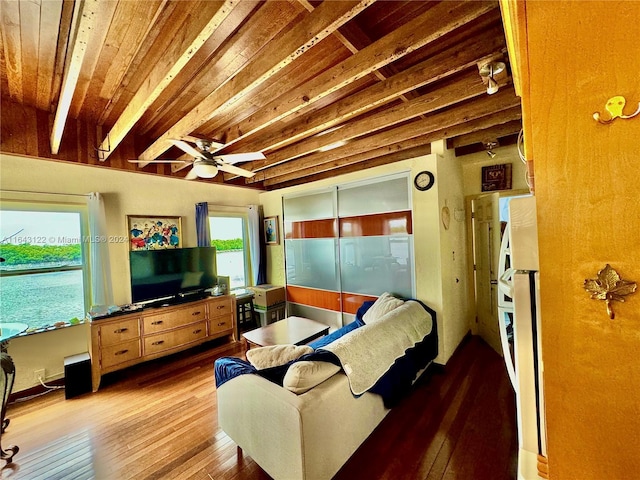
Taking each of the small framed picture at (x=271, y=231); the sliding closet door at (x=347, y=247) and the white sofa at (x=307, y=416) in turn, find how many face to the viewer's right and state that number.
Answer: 0

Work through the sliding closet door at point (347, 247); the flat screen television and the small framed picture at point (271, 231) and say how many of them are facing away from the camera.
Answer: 0

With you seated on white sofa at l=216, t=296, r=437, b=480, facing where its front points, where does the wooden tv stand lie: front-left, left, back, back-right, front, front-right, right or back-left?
front

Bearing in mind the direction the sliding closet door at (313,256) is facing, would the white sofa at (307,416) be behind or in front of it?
in front

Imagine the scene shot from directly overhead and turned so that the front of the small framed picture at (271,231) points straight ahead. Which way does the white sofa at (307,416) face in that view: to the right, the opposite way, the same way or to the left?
to the right

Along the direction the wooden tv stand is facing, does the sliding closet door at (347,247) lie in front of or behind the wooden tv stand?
in front

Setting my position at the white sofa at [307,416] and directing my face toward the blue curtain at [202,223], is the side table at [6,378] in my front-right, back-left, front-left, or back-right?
front-left

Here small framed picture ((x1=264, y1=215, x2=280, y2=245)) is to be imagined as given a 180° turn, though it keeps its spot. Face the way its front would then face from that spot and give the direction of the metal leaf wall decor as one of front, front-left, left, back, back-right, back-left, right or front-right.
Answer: back-right

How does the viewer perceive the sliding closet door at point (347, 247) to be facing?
facing the viewer and to the left of the viewer

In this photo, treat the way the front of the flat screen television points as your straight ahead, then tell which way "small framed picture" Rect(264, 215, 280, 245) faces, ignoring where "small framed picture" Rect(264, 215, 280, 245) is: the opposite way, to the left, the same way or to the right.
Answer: to the right

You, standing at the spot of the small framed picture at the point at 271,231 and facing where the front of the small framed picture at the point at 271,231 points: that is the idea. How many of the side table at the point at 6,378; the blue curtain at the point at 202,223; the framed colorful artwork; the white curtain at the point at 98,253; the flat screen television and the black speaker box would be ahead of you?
6

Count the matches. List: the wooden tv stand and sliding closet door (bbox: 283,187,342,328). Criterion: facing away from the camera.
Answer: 0

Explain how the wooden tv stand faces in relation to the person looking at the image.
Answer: facing the viewer and to the right of the viewer

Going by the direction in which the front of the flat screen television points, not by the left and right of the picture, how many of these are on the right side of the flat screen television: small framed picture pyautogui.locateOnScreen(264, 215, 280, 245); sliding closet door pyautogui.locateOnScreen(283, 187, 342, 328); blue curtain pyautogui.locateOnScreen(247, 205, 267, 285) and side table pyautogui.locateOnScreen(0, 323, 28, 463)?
1

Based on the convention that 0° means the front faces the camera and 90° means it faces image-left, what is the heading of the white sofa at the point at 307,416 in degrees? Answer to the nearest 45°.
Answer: approximately 135°

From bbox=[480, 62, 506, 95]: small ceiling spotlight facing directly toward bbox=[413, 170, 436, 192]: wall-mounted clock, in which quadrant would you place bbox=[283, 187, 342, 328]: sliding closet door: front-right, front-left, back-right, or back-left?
front-left

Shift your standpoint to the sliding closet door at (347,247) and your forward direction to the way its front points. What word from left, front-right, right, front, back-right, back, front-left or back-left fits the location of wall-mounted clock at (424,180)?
left

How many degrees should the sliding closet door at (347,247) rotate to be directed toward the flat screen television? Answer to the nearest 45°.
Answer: approximately 45° to its right

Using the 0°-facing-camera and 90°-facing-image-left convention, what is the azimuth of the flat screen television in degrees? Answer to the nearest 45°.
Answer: approximately 315°

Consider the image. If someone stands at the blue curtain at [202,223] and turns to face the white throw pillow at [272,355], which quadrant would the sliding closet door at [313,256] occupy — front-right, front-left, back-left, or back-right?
front-left

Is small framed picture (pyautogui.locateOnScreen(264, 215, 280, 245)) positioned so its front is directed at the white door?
no

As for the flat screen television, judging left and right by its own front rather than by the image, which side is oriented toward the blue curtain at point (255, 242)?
left
